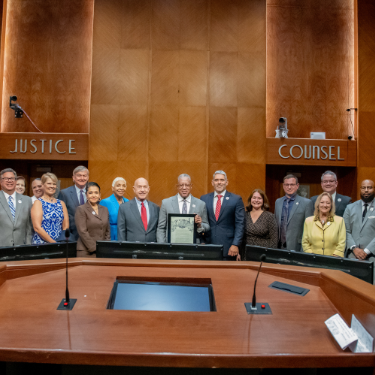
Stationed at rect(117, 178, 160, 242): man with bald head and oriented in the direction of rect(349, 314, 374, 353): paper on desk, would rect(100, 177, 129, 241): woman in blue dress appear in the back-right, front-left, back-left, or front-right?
back-right

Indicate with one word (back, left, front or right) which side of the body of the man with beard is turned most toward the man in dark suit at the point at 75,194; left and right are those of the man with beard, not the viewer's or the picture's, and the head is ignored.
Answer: right

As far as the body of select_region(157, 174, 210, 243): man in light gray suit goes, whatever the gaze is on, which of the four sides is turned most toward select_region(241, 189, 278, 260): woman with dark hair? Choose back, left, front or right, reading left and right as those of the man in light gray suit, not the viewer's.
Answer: left

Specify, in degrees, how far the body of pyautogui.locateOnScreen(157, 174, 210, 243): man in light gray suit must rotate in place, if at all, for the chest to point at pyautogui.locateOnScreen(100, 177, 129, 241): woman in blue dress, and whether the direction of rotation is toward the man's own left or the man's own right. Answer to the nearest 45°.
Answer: approximately 90° to the man's own right

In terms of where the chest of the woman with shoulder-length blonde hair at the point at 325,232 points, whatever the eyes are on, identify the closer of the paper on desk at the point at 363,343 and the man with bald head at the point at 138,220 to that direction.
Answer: the paper on desk

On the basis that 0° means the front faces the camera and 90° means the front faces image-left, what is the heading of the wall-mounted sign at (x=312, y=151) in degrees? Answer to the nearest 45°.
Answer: approximately 0°
